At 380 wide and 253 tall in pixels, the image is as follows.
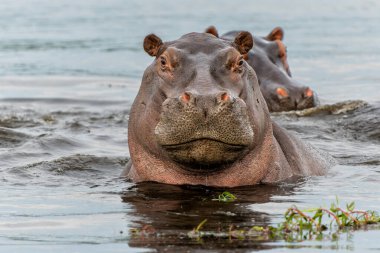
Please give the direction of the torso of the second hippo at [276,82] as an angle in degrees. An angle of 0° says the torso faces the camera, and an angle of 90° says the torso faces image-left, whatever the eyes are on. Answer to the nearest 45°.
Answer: approximately 315°

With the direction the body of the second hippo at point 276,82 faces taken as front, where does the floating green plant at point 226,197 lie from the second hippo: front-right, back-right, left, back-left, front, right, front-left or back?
front-right

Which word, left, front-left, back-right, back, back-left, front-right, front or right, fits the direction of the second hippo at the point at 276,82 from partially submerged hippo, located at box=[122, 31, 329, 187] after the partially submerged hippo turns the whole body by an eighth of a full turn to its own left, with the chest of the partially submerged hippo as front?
back-left
